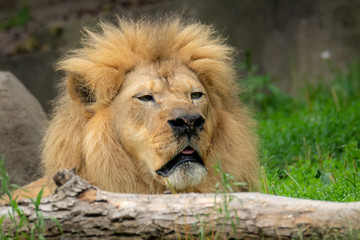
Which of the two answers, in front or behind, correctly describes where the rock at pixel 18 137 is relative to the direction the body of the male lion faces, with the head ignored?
behind

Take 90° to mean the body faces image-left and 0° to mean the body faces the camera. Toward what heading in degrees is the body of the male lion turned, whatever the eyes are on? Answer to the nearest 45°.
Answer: approximately 315°
